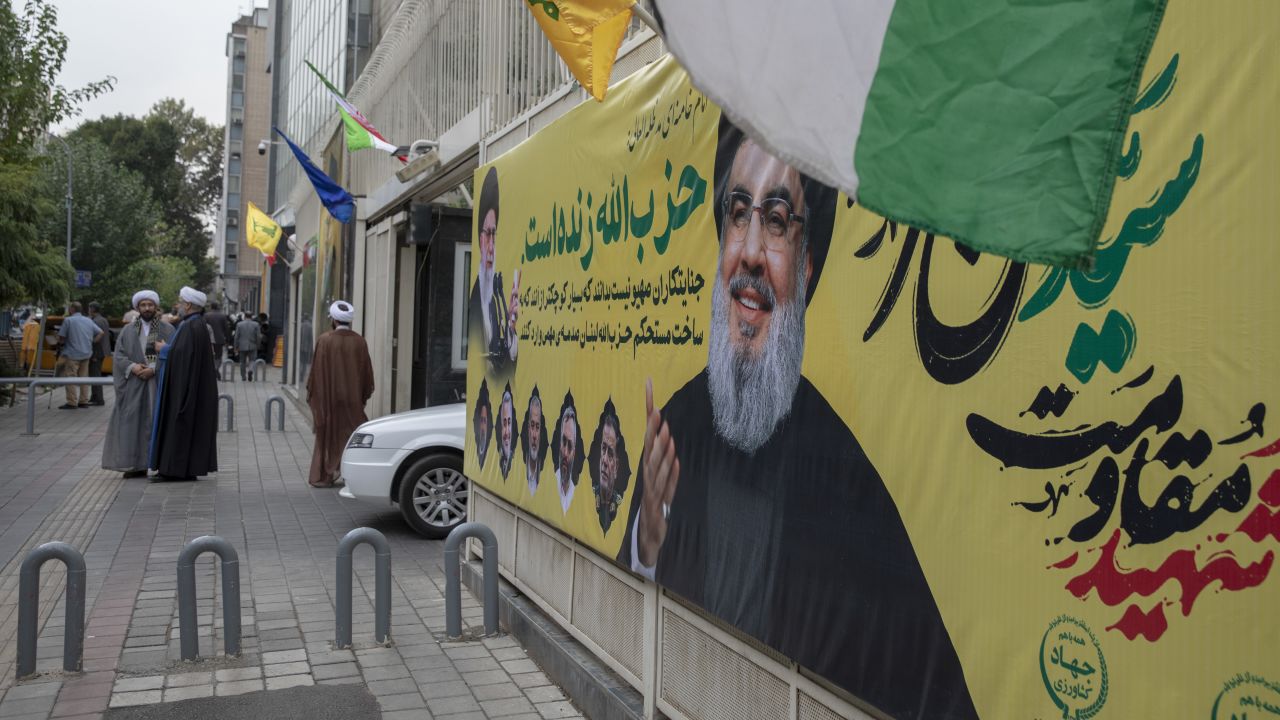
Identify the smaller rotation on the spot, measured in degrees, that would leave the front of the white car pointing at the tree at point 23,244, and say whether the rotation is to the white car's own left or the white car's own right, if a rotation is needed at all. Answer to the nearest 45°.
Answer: approximately 45° to the white car's own right

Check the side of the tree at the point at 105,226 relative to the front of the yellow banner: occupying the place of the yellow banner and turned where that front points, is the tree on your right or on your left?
on your right

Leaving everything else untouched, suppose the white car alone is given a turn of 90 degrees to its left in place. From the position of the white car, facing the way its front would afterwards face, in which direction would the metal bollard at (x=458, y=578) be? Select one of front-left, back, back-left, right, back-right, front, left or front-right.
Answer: front

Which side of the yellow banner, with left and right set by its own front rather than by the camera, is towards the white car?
right

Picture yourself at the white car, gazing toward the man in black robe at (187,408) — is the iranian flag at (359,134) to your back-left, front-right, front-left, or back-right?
front-right

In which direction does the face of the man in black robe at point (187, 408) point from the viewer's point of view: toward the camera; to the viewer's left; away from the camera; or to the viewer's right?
to the viewer's left

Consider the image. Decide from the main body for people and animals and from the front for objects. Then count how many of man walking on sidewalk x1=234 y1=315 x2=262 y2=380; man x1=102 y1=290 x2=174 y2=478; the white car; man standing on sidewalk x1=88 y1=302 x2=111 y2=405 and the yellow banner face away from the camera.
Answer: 1

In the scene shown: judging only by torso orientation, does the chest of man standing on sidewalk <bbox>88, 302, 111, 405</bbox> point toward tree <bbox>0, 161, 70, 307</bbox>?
no

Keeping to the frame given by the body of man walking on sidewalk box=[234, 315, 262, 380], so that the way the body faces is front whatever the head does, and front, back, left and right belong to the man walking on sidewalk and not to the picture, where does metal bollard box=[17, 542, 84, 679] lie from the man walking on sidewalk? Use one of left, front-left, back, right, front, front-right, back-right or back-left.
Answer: back

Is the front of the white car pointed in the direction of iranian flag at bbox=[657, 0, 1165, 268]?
no

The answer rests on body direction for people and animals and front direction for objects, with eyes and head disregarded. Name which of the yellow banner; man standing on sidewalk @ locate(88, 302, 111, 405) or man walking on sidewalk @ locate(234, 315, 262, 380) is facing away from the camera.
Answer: man walking on sidewalk @ locate(234, 315, 262, 380)

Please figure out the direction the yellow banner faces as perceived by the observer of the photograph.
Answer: facing the viewer and to the left of the viewer

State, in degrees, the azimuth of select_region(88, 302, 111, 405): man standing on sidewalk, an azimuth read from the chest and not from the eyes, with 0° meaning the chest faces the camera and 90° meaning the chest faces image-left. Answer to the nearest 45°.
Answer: approximately 90°
